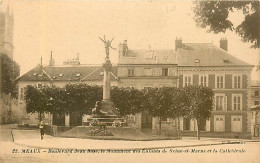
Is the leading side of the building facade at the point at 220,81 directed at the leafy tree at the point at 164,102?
no

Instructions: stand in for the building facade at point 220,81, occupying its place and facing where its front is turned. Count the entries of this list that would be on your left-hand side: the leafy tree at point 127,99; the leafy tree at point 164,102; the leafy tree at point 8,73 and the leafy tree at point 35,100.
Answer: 0

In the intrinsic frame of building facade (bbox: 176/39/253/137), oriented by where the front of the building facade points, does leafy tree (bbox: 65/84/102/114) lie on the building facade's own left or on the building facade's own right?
on the building facade's own right

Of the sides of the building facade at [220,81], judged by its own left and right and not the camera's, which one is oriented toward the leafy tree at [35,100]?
right

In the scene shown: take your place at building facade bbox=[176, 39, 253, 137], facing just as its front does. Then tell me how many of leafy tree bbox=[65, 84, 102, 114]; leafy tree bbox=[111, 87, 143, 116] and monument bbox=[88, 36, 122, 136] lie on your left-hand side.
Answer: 0

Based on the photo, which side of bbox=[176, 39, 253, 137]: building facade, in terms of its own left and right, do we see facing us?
front

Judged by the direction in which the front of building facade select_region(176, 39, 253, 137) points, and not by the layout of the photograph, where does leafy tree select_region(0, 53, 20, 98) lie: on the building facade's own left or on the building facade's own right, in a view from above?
on the building facade's own right
